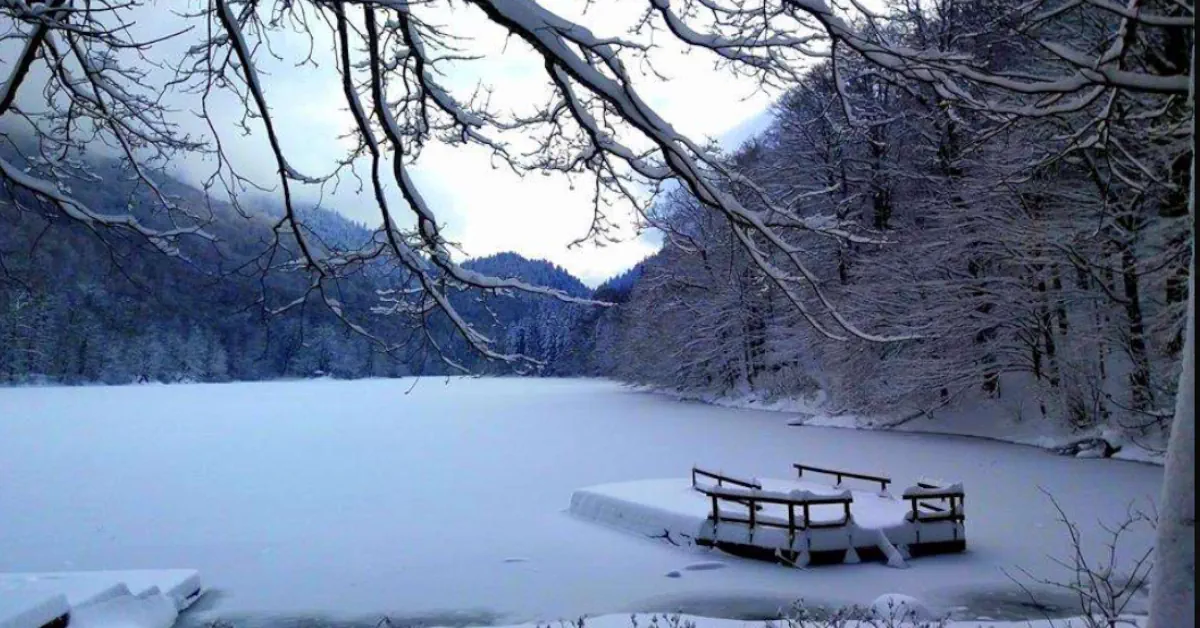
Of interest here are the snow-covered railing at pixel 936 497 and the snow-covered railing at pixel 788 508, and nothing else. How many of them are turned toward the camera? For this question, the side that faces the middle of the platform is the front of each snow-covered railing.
0

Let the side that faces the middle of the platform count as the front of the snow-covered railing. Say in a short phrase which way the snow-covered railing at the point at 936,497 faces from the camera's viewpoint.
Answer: facing away from the viewer and to the left of the viewer

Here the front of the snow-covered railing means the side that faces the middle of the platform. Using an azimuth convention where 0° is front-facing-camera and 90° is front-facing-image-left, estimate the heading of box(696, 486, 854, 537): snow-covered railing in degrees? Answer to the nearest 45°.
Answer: approximately 180°
